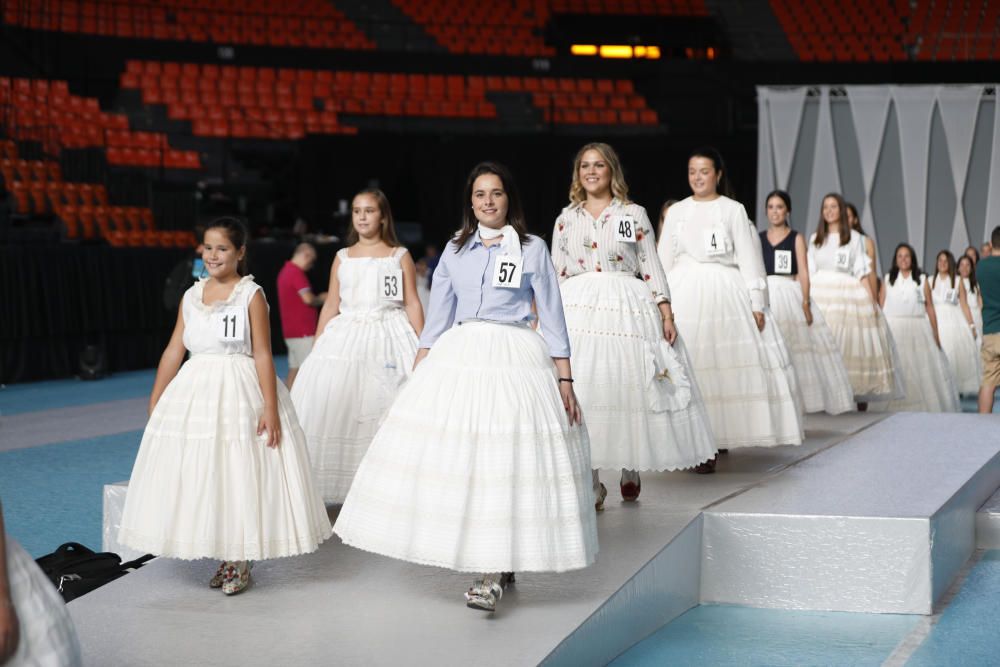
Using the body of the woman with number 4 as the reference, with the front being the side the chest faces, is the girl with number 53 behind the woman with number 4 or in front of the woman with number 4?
in front

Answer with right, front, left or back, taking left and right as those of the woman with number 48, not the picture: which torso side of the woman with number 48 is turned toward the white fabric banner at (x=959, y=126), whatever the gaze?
back

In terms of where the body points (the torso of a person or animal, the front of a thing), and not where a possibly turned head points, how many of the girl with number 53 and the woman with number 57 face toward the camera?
2

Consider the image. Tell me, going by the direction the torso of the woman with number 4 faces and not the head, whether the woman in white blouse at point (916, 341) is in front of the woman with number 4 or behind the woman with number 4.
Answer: behind

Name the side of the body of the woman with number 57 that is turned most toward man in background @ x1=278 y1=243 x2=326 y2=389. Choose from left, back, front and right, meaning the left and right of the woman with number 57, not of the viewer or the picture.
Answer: back

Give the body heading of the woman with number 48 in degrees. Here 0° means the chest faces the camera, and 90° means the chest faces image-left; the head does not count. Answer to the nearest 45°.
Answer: approximately 0°

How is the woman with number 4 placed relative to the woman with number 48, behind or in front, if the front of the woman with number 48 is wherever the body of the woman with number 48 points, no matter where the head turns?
behind
